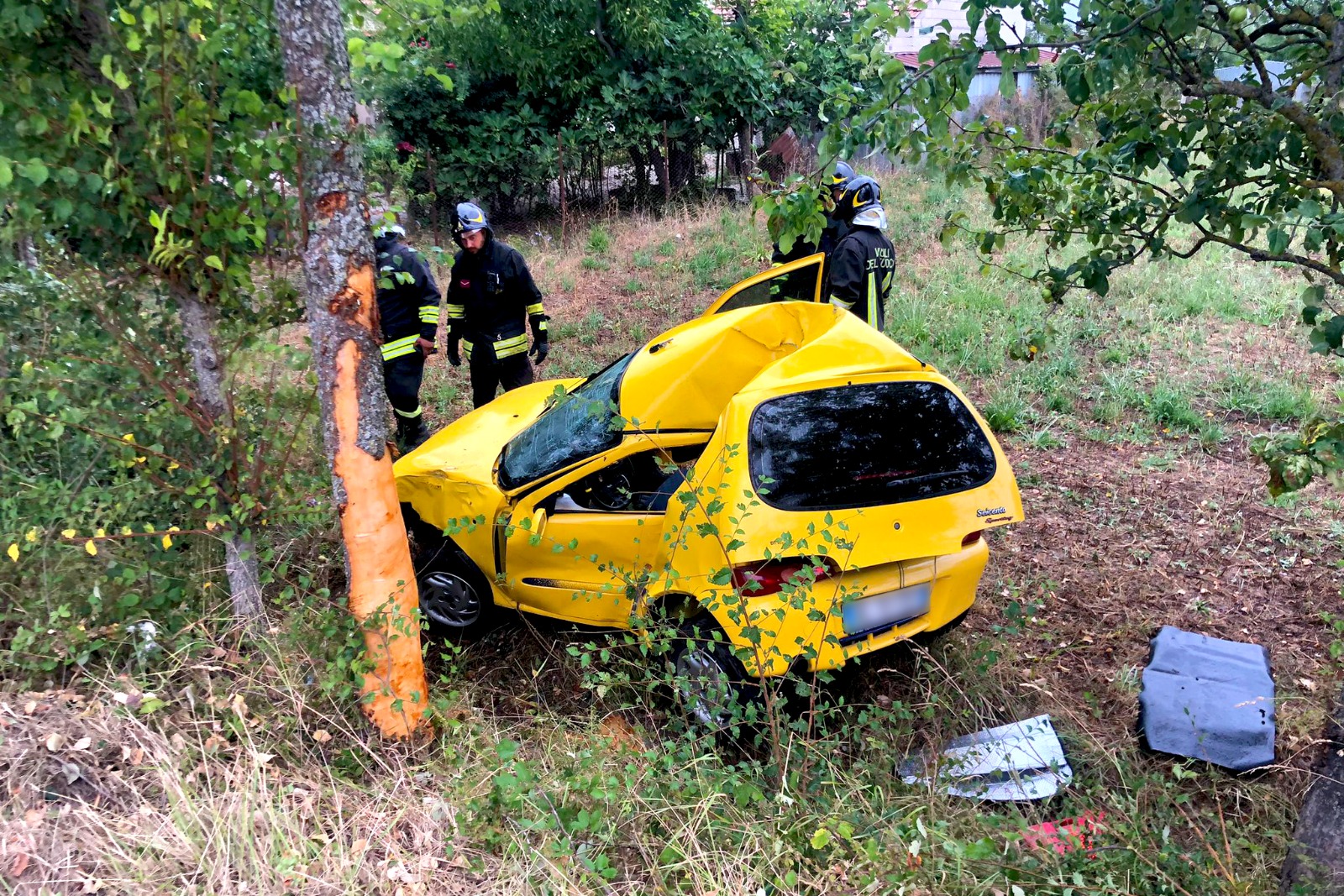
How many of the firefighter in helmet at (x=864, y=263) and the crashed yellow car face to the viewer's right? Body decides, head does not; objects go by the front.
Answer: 0

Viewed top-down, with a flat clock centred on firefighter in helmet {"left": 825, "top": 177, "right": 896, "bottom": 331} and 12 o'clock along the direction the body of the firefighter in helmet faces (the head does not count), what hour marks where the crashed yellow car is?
The crashed yellow car is roughly at 8 o'clock from the firefighter in helmet.

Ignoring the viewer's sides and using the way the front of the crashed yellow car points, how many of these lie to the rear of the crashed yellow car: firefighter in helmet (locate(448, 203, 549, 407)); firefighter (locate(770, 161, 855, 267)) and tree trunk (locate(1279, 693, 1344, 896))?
1

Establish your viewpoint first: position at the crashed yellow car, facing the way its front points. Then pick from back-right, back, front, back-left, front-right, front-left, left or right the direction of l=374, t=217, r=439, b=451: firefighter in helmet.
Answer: front

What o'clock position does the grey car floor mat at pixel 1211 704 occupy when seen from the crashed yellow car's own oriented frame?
The grey car floor mat is roughly at 5 o'clock from the crashed yellow car.

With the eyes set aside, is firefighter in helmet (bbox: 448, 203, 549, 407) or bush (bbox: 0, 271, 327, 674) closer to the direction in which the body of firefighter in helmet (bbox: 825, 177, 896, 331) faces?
the firefighter in helmet

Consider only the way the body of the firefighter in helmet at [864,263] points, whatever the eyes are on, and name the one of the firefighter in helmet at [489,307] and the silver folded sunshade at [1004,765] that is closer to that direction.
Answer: the firefighter in helmet

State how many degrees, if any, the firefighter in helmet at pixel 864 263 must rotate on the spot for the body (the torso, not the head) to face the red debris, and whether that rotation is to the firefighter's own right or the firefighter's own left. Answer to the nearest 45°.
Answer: approximately 135° to the firefighter's own left

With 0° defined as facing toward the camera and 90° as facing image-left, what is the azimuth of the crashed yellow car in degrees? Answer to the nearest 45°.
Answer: approximately 135°

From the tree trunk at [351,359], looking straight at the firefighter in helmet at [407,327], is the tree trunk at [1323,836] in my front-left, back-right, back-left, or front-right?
back-right

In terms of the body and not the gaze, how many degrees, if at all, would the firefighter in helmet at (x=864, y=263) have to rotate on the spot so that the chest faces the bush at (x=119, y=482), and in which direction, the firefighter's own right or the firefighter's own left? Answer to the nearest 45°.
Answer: approximately 90° to the firefighter's own left

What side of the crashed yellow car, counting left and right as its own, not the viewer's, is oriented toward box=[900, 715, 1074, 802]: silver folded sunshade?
back

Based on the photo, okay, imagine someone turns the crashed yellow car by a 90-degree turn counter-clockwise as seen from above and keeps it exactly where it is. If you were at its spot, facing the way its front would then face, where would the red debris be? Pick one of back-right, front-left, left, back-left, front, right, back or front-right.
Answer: left

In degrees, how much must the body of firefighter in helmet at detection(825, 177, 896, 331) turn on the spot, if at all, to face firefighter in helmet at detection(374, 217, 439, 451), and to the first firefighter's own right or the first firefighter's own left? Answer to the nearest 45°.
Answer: approximately 45° to the first firefighter's own left
